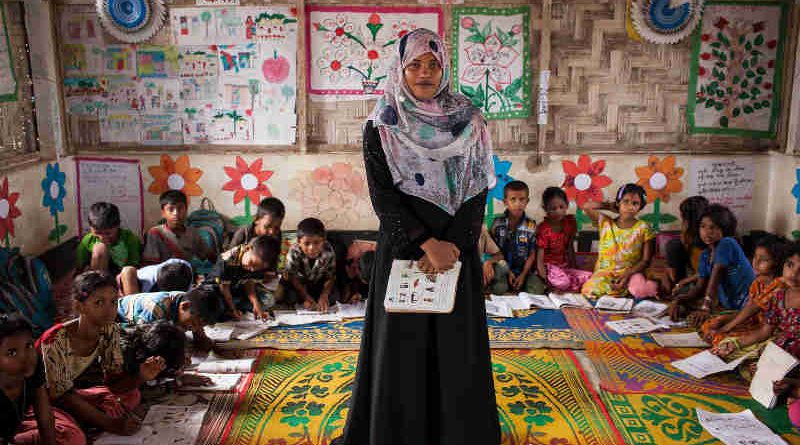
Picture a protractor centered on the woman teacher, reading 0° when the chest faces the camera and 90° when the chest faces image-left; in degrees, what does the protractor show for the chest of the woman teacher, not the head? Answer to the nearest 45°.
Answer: approximately 0°

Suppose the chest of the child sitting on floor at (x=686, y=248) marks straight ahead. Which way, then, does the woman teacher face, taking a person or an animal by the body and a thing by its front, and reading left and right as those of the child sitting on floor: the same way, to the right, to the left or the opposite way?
to the left

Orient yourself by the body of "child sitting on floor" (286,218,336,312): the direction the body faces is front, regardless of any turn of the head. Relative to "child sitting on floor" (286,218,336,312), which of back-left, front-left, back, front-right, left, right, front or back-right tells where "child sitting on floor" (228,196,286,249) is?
back-right

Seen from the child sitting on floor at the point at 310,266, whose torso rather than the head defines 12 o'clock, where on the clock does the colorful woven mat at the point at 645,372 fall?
The colorful woven mat is roughly at 10 o'clock from the child sitting on floor.

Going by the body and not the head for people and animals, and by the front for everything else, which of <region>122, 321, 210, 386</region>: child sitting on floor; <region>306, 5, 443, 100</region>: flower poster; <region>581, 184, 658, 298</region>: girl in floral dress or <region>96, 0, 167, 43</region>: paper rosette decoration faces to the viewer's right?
the child sitting on floor

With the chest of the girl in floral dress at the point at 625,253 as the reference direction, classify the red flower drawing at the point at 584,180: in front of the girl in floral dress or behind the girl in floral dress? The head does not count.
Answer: behind

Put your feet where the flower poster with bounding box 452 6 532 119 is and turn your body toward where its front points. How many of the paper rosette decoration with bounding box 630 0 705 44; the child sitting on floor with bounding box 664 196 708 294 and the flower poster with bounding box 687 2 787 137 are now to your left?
3
